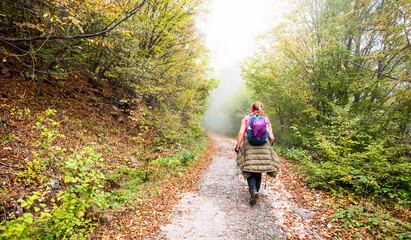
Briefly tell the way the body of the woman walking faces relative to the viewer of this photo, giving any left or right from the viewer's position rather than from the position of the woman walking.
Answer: facing away from the viewer
